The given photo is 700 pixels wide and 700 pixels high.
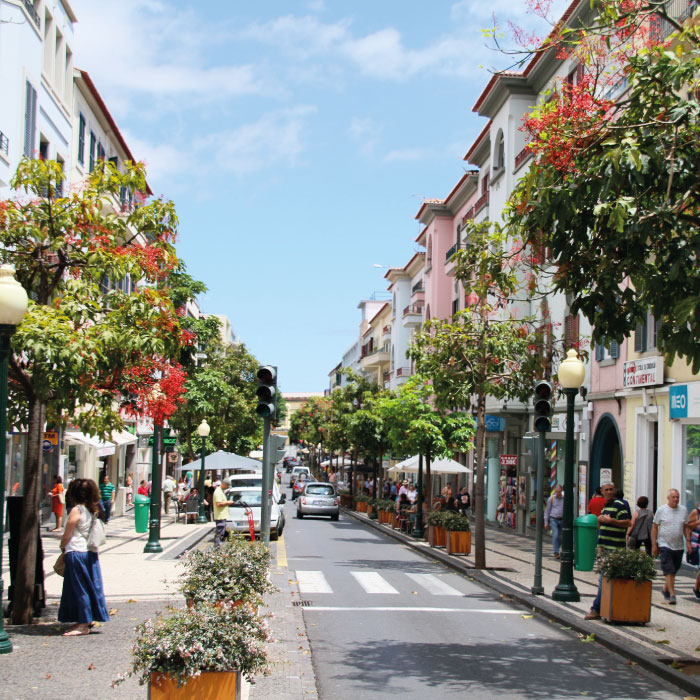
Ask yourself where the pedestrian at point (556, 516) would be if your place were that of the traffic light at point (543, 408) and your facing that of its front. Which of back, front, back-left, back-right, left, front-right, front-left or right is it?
back

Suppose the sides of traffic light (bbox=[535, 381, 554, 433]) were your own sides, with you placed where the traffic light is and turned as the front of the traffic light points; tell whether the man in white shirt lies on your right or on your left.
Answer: on your left

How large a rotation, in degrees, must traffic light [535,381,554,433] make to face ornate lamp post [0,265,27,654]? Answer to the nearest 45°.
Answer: approximately 45° to its right

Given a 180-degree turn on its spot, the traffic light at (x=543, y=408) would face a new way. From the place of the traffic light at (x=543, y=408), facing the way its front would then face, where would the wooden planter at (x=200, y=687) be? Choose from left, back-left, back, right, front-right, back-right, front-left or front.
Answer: back

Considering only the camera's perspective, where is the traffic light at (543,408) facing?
facing the viewer

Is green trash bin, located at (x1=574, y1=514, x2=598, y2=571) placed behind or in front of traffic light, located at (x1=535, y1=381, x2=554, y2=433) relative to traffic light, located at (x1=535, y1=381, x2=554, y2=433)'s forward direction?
behind
